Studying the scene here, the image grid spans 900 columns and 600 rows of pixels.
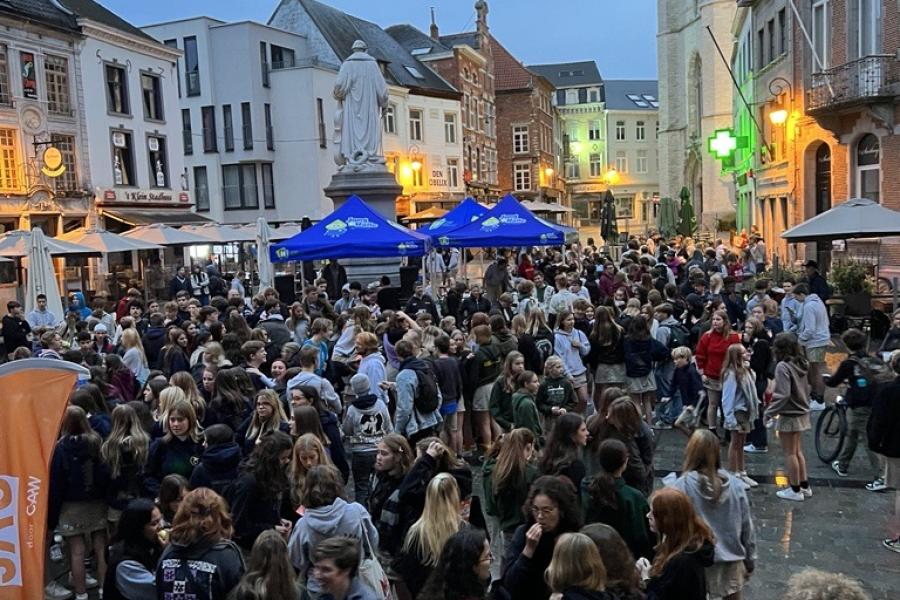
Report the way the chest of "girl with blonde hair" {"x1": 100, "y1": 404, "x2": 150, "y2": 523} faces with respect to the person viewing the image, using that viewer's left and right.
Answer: facing away from the viewer

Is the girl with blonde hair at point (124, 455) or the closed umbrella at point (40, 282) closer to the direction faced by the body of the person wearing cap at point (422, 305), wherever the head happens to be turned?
the girl with blonde hair

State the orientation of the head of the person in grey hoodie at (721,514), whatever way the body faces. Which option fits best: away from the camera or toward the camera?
away from the camera

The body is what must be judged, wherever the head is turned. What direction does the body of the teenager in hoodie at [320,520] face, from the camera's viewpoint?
away from the camera

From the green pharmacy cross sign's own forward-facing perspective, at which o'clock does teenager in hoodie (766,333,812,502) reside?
The teenager in hoodie is roughly at 12 o'clock from the green pharmacy cross sign.

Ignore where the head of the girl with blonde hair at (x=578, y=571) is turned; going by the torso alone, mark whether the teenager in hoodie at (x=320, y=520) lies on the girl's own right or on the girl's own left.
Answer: on the girl's own left

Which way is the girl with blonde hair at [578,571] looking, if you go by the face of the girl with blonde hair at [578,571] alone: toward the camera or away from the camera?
away from the camera

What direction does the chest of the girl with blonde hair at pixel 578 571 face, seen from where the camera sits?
away from the camera

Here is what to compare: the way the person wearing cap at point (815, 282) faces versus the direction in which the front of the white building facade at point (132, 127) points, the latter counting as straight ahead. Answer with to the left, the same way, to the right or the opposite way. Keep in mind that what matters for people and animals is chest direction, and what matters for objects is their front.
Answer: the opposite way

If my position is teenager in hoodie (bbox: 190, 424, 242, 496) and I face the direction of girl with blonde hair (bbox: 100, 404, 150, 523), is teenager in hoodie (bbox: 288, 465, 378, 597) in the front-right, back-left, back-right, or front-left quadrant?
back-left

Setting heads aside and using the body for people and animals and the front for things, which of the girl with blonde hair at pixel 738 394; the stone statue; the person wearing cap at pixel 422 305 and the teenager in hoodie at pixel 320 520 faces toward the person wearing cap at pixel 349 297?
the teenager in hoodie
